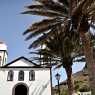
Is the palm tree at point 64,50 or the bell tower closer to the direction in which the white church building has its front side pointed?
the palm tree

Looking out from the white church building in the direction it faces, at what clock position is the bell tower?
The bell tower is roughly at 5 o'clock from the white church building.

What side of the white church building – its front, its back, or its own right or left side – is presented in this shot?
front

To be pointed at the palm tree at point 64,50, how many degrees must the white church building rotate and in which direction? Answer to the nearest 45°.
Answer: approximately 45° to its left
